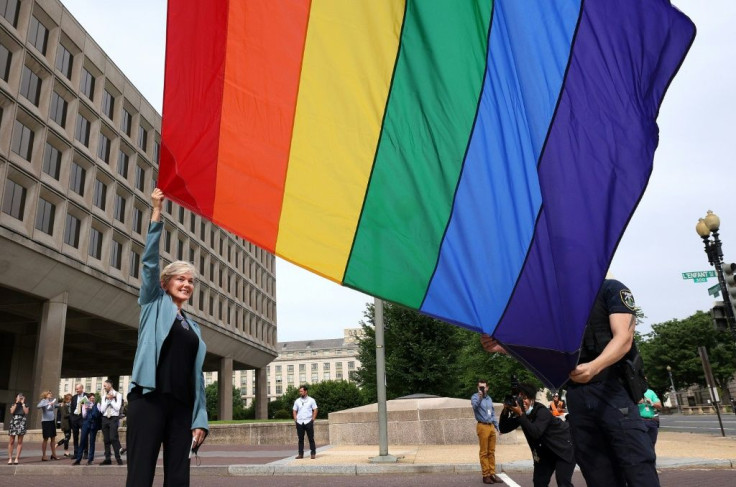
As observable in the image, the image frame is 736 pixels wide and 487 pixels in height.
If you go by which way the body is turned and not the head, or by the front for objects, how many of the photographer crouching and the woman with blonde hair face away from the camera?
0

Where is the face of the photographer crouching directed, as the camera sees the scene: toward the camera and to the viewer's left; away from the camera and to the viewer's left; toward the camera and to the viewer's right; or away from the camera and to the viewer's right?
toward the camera and to the viewer's left

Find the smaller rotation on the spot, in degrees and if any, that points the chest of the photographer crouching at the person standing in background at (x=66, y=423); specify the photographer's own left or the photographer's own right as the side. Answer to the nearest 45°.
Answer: approximately 90° to the photographer's own right

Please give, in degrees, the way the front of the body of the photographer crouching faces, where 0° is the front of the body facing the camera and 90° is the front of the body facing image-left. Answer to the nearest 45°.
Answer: approximately 45°

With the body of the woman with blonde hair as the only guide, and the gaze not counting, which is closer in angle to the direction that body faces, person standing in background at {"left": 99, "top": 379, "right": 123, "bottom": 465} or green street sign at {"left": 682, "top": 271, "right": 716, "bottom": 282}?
the green street sign

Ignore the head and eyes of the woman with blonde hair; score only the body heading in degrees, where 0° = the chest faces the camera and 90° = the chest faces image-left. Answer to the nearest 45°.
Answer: approximately 315°

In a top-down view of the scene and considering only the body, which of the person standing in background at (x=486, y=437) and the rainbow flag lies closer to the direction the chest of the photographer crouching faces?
the rainbow flag

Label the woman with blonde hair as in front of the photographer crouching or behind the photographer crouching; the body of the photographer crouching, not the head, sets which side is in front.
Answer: in front

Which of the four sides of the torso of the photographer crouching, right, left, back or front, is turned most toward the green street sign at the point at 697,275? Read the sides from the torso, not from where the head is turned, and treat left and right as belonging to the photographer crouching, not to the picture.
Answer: back

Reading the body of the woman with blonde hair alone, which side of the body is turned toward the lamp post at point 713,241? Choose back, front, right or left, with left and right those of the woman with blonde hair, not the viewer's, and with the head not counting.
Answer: left

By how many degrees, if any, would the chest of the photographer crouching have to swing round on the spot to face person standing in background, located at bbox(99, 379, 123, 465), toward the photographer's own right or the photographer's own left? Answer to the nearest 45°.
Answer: approximately 90° to the photographer's own right

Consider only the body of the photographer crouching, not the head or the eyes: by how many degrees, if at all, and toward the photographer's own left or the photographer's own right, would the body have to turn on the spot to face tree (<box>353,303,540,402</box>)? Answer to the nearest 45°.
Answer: approximately 135° to the photographer's own right

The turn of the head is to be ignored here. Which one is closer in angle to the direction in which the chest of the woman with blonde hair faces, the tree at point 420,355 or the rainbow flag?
the rainbow flag
